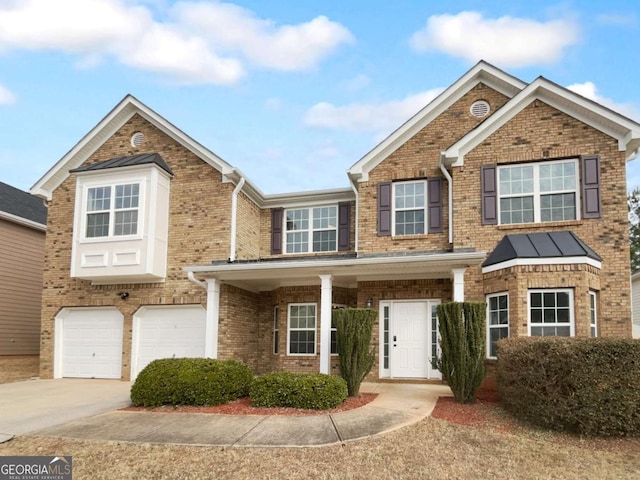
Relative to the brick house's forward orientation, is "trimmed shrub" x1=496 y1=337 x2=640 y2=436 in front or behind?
in front

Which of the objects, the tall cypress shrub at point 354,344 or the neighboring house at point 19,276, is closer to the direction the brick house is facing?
the tall cypress shrub

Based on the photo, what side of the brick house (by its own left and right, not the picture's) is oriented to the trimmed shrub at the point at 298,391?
front

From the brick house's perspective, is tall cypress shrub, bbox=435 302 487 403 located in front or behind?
in front

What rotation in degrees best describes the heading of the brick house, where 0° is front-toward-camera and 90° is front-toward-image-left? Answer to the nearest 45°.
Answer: approximately 0°
